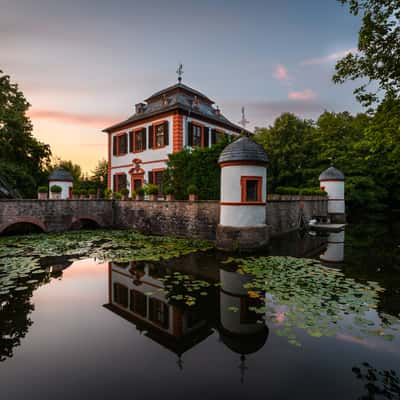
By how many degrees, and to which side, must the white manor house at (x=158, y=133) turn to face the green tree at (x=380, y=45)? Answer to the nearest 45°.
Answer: approximately 90° to its left

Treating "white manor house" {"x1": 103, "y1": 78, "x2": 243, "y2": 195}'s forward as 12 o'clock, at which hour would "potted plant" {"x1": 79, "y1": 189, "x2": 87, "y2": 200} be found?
The potted plant is roughly at 1 o'clock from the white manor house.

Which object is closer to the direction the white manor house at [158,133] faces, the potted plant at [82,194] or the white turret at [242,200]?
the potted plant

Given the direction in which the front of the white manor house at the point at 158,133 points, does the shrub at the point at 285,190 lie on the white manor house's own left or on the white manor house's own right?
on the white manor house's own left

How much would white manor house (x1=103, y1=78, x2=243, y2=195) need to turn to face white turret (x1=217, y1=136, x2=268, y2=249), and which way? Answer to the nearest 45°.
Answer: approximately 45° to its left

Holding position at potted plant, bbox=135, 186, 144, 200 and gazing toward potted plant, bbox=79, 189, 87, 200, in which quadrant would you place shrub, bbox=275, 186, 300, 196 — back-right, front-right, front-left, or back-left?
back-right

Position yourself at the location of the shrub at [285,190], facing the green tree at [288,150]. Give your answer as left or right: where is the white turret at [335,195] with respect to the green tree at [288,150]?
right

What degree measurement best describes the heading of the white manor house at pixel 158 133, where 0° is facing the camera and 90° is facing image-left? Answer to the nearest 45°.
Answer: approximately 45°

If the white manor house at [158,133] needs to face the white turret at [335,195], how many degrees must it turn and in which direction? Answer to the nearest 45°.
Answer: approximately 135° to its left

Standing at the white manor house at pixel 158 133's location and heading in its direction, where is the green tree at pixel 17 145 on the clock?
The green tree is roughly at 2 o'clock from the white manor house.

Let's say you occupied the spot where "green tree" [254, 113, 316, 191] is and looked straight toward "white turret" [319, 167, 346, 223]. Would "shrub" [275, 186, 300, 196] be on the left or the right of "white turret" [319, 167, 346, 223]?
right

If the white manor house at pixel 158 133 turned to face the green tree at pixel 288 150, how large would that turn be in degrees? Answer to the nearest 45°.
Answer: approximately 135° to its left
